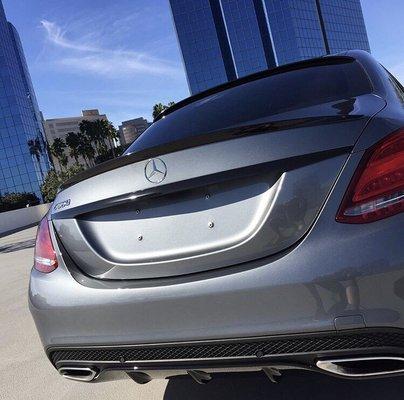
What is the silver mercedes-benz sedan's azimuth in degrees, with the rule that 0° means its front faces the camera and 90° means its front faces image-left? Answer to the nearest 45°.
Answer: approximately 225°
